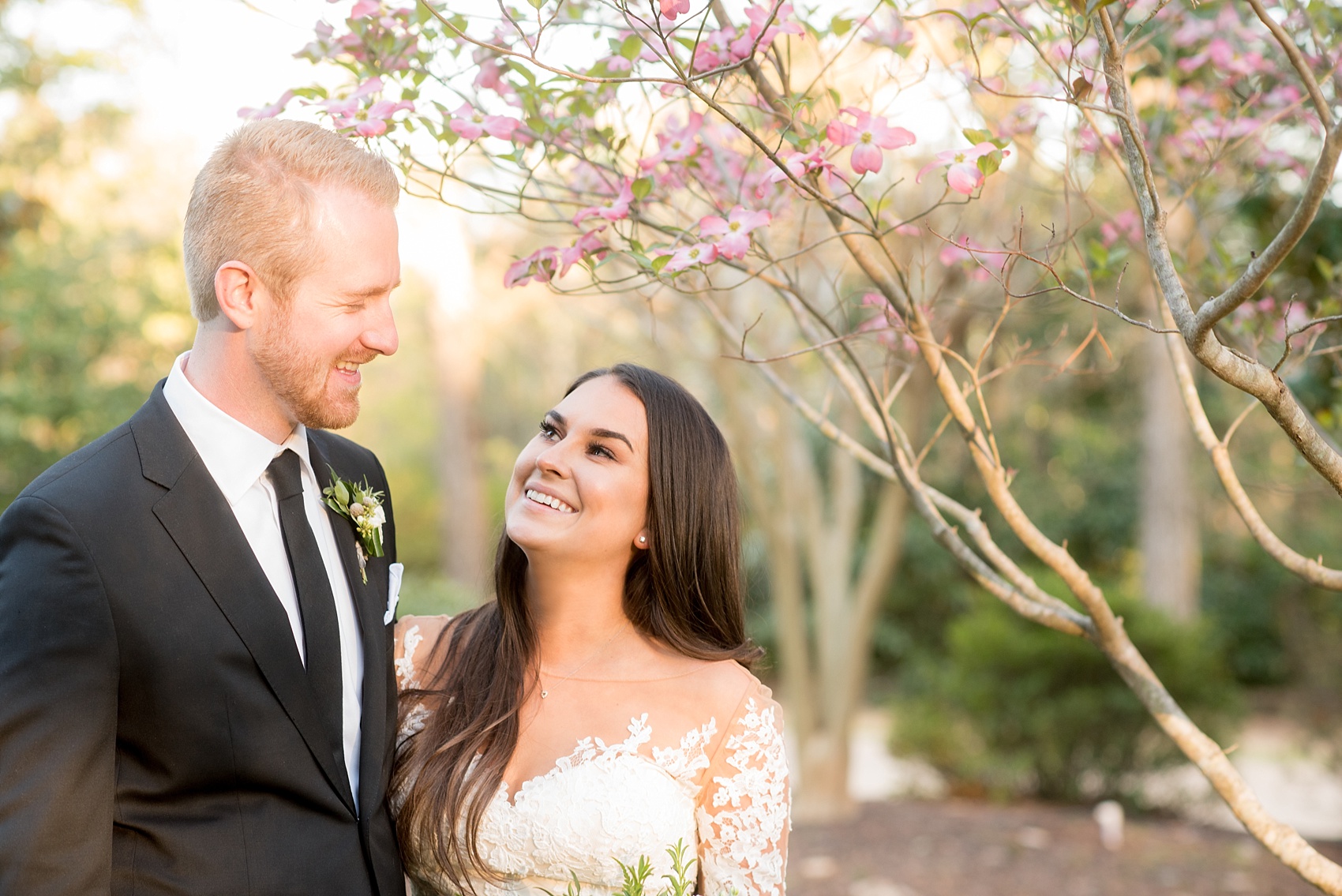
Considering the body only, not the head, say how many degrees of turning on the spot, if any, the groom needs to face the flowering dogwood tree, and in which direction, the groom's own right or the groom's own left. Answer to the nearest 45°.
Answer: approximately 45° to the groom's own left

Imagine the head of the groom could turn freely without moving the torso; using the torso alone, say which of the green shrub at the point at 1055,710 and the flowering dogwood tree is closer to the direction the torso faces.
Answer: the flowering dogwood tree

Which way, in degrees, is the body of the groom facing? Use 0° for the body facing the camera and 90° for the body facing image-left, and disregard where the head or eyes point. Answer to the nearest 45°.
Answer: approximately 315°

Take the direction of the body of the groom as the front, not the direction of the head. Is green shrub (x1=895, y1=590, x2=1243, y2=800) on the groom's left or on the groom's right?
on the groom's left
